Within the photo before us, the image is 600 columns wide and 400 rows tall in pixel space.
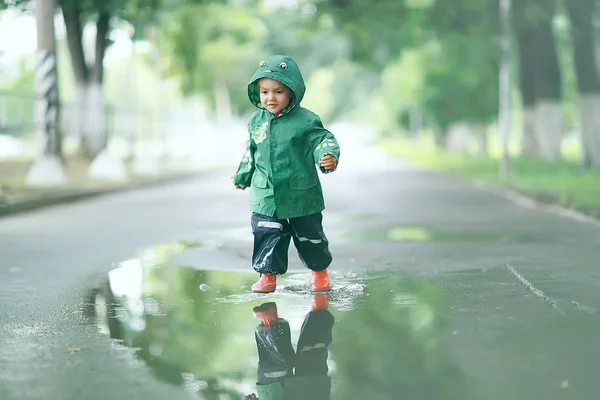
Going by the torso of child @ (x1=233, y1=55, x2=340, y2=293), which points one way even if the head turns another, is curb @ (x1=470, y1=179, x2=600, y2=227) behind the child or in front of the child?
behind

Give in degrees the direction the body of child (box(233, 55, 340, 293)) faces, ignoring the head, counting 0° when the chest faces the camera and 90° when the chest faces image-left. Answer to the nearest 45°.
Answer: approximately 45°

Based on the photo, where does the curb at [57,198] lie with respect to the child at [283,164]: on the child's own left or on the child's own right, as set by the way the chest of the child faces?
on the child's own right

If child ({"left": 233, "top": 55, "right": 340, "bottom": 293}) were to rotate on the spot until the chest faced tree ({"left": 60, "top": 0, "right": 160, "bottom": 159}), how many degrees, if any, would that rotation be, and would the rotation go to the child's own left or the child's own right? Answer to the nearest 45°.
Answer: approximately 135° to the child's own right

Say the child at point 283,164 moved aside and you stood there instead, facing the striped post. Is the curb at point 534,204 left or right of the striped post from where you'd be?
right

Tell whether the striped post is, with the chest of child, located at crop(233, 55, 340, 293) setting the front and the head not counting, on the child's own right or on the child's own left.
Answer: on the child's own right
